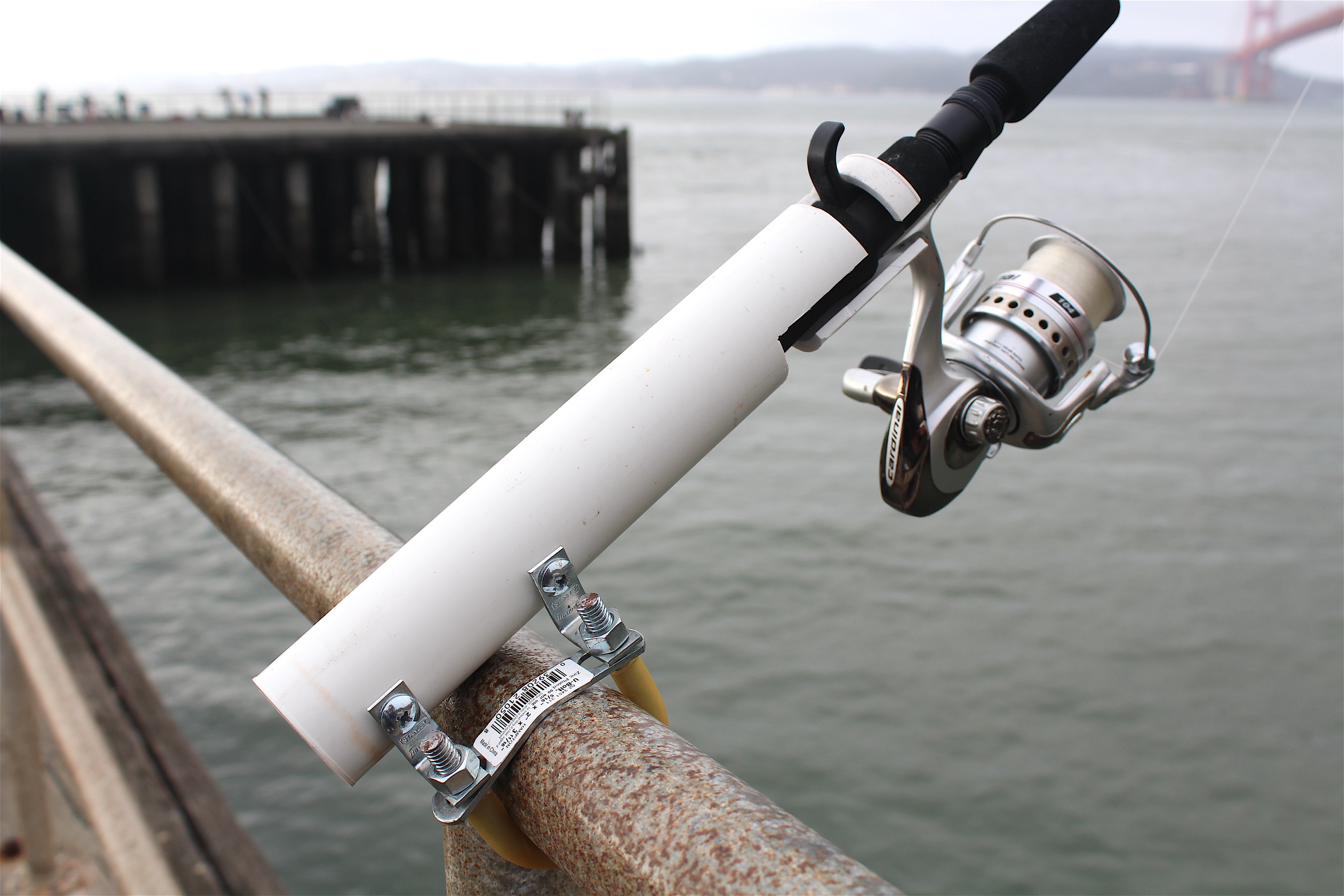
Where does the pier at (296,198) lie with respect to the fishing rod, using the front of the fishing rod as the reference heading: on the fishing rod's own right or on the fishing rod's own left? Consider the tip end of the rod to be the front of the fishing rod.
on the fishing rod's own left

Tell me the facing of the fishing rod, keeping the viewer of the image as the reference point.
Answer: facing to the right of the viewer
